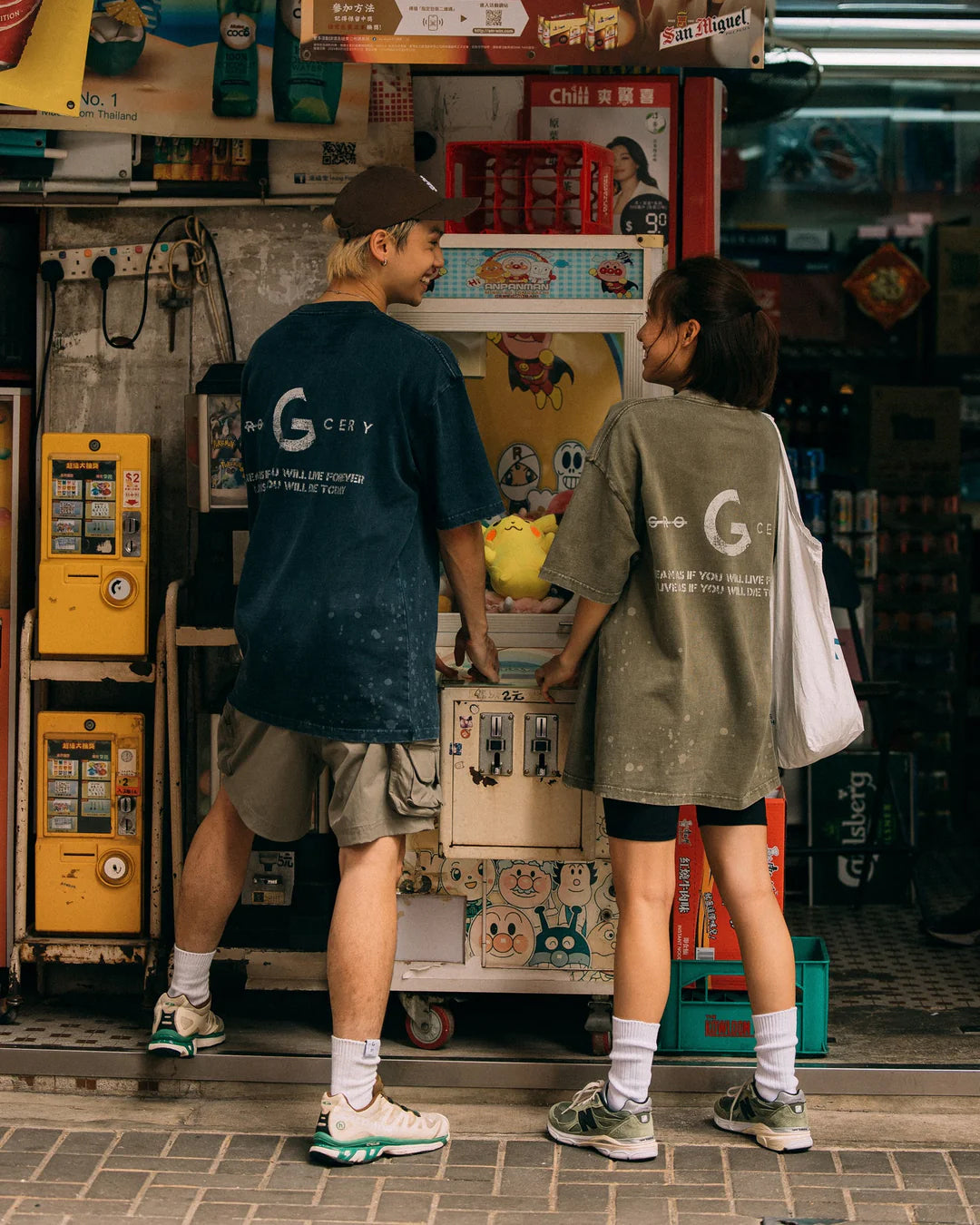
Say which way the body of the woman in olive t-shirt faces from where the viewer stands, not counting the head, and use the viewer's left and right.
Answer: facing away from the viewer and to the left of the viewer

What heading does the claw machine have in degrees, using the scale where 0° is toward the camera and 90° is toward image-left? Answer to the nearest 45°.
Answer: approximately 0°

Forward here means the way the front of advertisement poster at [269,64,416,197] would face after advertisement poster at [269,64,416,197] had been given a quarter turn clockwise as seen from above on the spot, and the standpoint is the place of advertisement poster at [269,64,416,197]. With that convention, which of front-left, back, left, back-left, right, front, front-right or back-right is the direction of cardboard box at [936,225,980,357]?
back-right

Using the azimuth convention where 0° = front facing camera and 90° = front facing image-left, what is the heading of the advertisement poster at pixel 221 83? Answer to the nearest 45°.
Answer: approximately 0°

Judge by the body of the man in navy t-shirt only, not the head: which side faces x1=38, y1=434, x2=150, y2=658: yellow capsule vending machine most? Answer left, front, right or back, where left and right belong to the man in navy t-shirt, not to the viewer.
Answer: left

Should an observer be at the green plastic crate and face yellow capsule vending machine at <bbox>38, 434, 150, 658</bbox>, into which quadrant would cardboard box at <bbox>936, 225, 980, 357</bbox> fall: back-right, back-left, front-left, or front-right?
back-right
